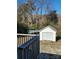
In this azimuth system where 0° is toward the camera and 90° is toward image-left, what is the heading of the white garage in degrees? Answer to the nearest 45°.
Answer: approximately 0°
